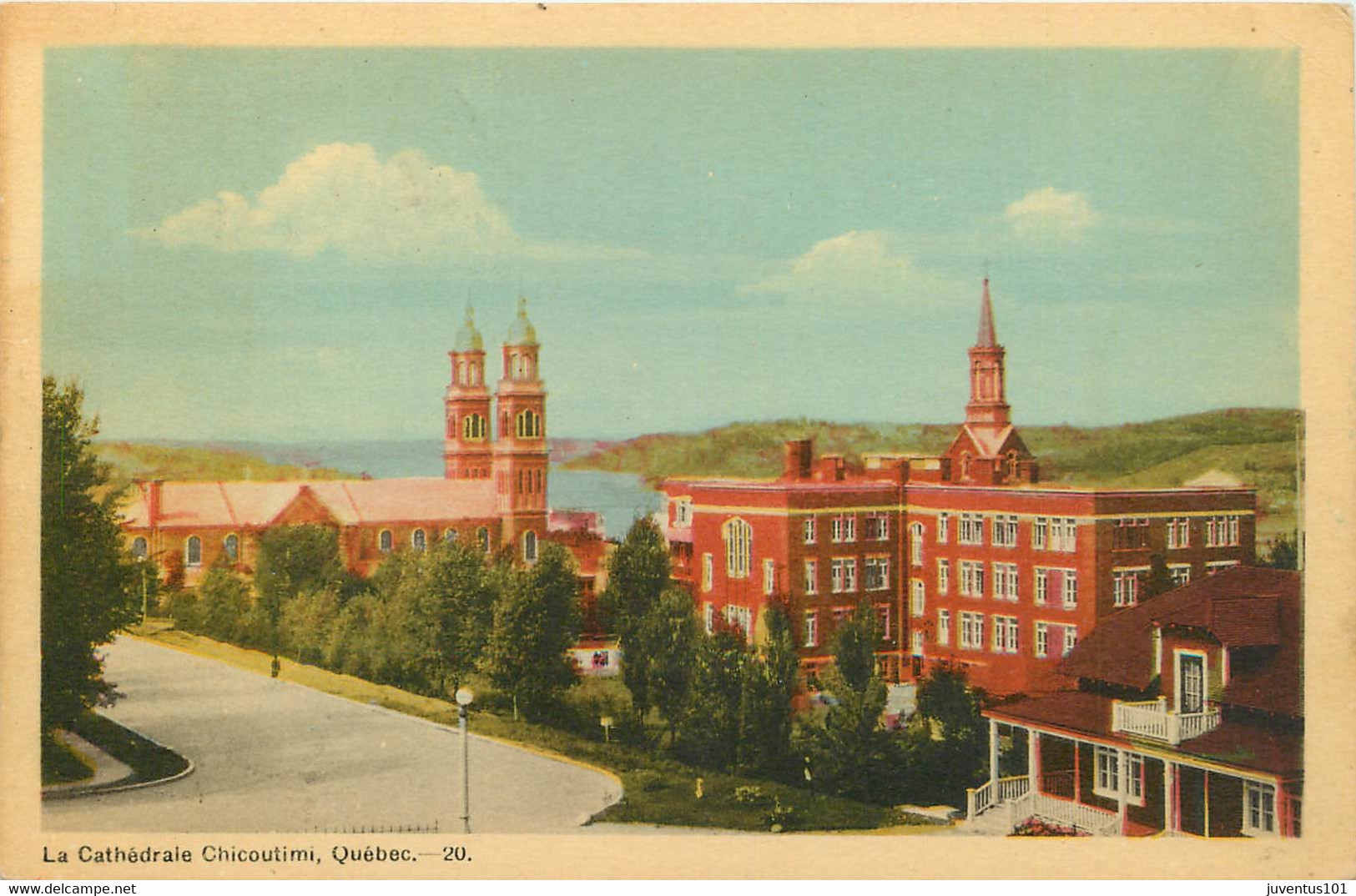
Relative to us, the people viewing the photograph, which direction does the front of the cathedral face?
facing away from the viewer and to the right of the viewer

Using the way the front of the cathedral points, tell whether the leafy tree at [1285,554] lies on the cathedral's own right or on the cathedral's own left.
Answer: on the cathedral's own right
